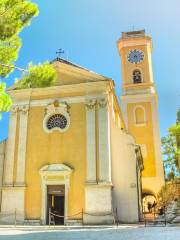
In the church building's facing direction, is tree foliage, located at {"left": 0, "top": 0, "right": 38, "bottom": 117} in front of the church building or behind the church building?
in front

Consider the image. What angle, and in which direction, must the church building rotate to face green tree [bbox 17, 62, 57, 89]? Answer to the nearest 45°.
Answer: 0° — it already faces it

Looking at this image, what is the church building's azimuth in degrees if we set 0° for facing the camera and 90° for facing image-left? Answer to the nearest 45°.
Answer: approximately 0°
